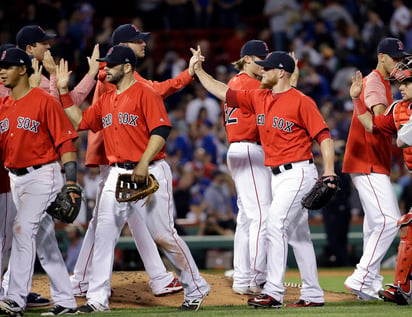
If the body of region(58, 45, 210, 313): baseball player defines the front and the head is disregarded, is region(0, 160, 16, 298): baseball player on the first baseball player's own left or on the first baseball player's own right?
on the first baseball player's own right

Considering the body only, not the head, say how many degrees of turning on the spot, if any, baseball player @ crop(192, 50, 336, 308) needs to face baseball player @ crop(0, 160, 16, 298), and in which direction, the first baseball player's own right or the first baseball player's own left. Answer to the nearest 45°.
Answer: approximately 45° to the first baseball player's own right

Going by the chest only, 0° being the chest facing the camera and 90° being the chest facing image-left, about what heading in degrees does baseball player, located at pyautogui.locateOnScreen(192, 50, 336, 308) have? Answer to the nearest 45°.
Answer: approximately 45°
